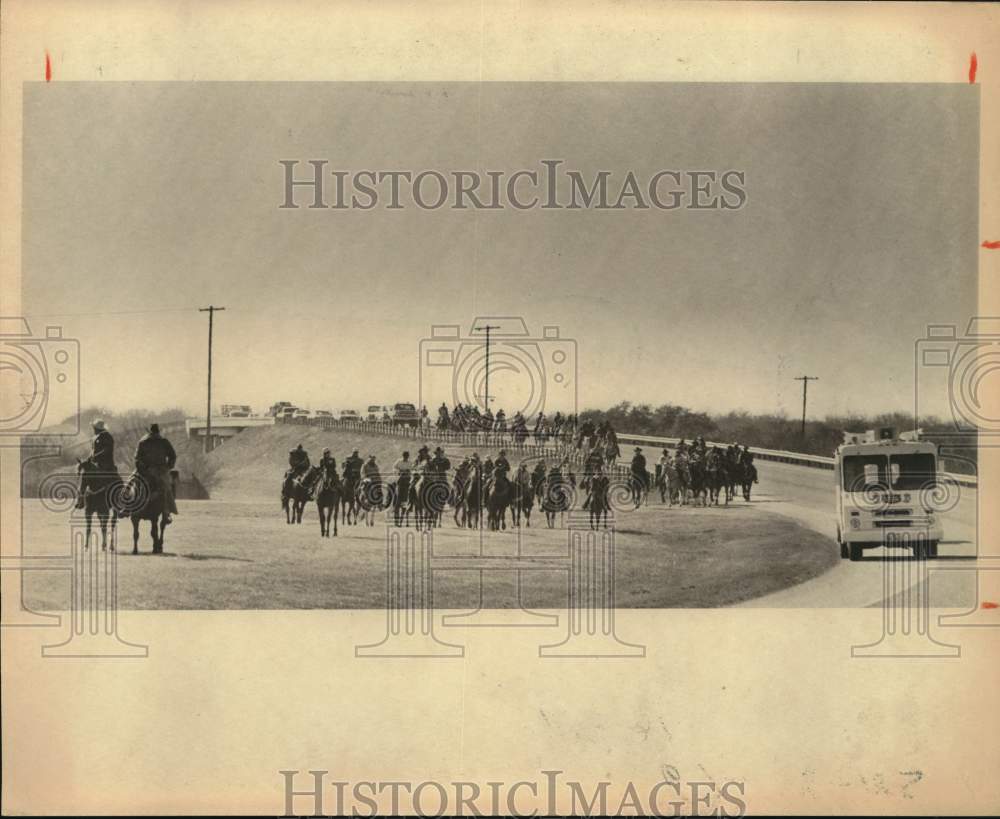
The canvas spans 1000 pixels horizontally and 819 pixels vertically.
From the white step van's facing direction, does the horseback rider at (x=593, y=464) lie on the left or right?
on its right

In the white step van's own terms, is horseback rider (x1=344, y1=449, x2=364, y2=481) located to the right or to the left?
on its right

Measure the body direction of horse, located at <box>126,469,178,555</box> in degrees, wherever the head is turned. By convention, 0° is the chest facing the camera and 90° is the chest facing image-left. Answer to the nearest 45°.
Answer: approximately 45°

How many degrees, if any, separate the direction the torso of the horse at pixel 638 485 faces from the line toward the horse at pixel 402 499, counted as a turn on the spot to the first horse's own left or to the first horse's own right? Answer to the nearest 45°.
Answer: approximately 90° to the first horse's own right

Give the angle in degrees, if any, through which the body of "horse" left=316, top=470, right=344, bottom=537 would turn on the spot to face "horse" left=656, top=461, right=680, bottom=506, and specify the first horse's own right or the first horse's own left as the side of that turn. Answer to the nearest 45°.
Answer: approximately 90° to the first horse's own left

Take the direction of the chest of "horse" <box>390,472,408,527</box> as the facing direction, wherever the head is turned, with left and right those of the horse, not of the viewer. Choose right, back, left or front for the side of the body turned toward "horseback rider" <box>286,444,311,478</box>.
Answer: right

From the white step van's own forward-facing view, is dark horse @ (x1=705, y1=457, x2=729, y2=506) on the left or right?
on its right
